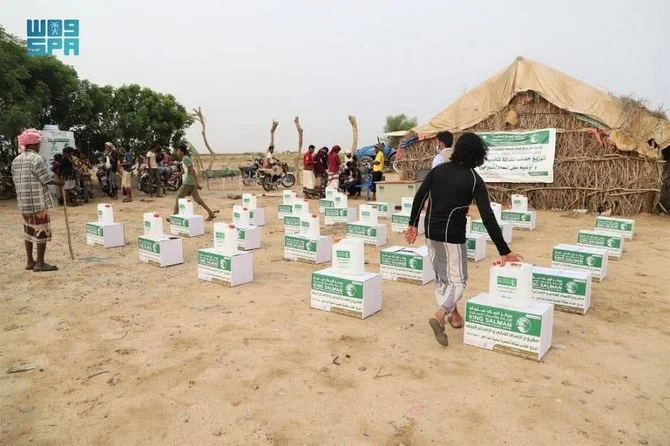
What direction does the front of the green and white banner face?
toward the camera

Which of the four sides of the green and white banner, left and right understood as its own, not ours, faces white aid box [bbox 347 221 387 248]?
front

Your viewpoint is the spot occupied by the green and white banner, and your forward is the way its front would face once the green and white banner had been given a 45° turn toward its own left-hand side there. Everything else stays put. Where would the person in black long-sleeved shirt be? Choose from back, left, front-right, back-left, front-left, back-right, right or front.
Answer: front-right

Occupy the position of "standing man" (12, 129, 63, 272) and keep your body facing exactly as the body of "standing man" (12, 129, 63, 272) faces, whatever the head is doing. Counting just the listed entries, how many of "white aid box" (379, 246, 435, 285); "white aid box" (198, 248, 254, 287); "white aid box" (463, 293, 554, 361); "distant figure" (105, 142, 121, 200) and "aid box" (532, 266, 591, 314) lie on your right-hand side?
4

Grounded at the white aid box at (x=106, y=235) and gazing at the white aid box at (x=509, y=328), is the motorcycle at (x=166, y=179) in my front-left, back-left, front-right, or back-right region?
back-left

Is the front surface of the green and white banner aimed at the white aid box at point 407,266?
yes

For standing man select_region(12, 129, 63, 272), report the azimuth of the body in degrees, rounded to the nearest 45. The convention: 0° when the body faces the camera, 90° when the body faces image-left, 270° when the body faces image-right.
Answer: approximately 225°

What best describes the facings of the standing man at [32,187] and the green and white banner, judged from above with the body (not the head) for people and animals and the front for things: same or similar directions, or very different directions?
very different directions

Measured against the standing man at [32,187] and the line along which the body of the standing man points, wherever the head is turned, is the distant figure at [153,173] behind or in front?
in front

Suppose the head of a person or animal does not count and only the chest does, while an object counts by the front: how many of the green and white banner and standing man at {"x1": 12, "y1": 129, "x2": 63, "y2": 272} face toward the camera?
1

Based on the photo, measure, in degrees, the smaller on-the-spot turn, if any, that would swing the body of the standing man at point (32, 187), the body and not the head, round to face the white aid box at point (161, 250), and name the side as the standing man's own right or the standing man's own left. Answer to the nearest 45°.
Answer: approximately 45° to the standing man's own right

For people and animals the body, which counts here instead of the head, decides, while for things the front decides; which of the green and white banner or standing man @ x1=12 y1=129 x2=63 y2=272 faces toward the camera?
the green and white banner

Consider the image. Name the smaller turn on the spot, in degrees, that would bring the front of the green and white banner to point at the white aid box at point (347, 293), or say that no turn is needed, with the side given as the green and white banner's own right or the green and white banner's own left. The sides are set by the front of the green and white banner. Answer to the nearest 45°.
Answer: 0° — it already faces it

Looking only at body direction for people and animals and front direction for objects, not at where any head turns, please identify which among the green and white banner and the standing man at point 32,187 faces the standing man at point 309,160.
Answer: the standing man at point 32,187

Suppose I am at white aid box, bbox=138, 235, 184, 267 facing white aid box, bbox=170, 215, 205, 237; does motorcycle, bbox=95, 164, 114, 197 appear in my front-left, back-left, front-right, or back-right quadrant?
front-left

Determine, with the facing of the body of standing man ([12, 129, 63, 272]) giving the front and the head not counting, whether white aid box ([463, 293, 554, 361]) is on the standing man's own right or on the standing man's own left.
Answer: on the standing man's own right

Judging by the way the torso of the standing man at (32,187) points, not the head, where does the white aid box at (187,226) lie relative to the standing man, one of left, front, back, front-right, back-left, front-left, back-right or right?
front

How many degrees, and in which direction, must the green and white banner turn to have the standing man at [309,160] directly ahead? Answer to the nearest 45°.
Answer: approximately 90° to its right
